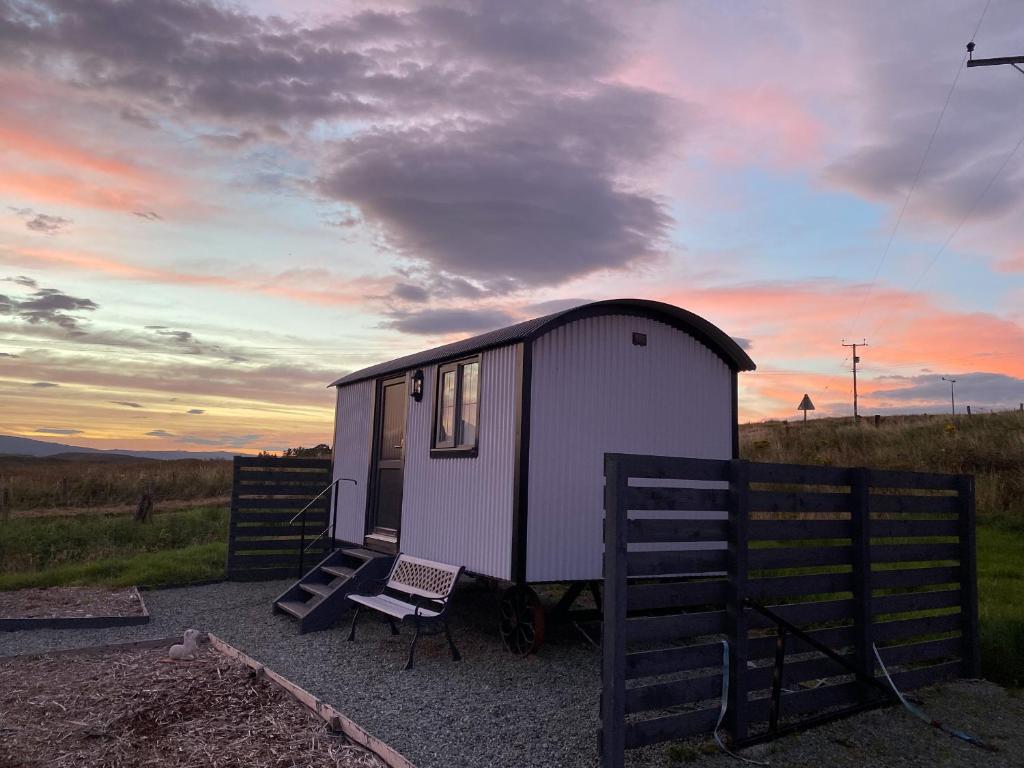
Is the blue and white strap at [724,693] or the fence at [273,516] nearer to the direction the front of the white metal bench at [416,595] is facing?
the blue and white strap

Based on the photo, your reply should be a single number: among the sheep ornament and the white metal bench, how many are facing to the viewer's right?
1

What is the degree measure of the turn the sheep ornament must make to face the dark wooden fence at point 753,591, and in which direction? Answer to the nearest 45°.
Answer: approximately 45° to its right

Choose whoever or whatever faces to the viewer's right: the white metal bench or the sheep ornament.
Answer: the sheep ornament

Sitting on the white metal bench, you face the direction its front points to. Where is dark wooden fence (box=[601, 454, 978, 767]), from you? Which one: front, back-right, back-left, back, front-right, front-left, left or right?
left

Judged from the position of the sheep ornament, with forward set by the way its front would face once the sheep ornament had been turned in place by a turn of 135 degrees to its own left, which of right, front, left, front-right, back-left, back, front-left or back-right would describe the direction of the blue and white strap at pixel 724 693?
back

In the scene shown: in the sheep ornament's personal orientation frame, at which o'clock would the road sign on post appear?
The road sign on post is roughly at 11 o'clock from the sheep ornament.

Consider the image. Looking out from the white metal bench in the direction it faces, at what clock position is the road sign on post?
The road sign on post is roughly at 6 o'clock from the white metal bench.

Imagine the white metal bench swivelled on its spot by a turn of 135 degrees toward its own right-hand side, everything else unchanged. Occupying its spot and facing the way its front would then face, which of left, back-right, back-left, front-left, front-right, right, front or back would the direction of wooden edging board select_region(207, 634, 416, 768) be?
back

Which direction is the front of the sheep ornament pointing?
to the viewer's right

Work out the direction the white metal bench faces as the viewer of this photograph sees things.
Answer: facing the viewer and to the left of the viewer
